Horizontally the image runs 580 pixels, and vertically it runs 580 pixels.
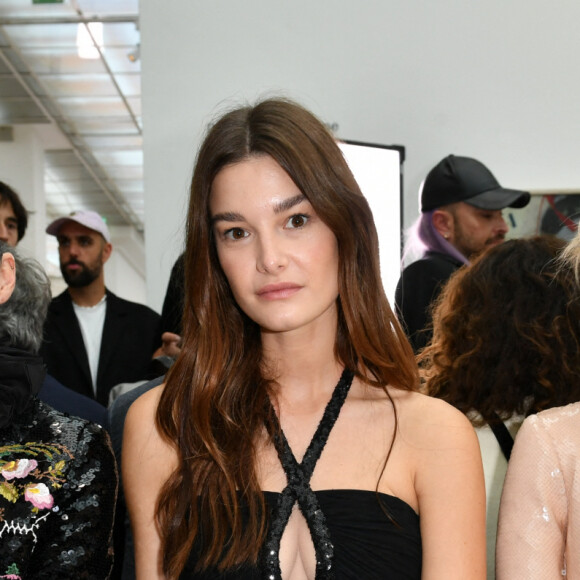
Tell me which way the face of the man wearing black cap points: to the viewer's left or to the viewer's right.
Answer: to the viewer's right

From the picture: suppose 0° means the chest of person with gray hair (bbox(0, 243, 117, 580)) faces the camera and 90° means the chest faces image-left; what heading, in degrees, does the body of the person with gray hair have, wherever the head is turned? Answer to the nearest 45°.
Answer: approximately 135°

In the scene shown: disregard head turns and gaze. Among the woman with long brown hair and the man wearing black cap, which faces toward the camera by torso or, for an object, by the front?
the woman with long brown hair

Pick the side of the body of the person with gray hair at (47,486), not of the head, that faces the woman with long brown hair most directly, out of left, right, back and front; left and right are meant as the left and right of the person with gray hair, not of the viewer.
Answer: back

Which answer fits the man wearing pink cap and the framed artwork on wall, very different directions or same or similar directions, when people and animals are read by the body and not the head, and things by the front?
same or similar directions

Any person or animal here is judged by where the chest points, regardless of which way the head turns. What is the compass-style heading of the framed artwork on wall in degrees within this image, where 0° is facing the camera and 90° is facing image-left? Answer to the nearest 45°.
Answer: approximately 0°

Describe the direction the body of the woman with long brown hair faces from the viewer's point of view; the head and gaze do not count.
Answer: toward the camera

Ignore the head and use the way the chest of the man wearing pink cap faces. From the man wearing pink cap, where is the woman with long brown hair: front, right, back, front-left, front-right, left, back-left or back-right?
front-left

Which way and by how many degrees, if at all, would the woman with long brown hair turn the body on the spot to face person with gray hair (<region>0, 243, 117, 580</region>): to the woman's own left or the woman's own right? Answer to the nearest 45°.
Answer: approximately 90° to the woman's own right

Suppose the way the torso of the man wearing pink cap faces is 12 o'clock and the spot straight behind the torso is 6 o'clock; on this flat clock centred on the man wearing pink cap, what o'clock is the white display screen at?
The white display screen is roughly at 9 o'clock from the man wearing pink cap.

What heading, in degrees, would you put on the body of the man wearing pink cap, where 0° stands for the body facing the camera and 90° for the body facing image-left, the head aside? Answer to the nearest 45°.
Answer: approximately 45°

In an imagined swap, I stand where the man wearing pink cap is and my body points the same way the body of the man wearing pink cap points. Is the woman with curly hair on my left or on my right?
on my left
